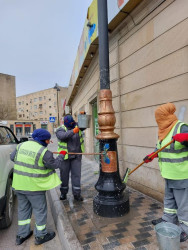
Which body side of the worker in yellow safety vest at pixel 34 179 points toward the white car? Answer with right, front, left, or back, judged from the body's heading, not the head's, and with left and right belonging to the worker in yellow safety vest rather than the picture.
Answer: left

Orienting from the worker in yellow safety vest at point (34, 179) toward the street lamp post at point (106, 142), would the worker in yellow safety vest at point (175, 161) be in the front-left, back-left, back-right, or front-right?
front-right

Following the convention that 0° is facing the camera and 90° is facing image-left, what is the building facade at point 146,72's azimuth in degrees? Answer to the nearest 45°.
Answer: approximately 45°

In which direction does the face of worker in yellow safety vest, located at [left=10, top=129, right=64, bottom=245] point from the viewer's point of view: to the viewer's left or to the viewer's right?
to the viewer's right

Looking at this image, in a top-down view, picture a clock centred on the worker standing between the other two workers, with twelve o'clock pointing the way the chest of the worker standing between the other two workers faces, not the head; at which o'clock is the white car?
The white car is roughly at 2 o'clock from the worker standing between the other two workers.

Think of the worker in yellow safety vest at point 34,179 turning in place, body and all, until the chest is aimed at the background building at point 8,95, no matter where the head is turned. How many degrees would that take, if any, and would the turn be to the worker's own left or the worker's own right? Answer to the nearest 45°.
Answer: approximately 45° to the worker's own left

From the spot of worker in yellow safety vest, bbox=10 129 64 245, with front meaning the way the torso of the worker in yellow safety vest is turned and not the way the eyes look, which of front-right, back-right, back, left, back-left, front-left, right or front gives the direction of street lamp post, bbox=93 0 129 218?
front-right

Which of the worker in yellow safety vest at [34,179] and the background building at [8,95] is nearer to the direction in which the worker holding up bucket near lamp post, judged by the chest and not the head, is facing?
the worker in yellow safety vest

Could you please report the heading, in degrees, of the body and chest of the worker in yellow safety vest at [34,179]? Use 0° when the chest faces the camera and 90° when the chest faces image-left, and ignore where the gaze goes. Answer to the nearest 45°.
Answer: approximately 225°

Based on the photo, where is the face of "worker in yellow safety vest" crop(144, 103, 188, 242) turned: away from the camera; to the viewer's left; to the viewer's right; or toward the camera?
to the viewer's left

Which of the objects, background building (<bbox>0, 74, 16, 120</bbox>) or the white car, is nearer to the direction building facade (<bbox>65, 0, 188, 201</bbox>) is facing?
the white car

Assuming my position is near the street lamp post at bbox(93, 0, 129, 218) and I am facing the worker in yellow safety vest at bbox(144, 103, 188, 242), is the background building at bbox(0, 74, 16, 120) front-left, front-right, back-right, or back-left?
back-left
